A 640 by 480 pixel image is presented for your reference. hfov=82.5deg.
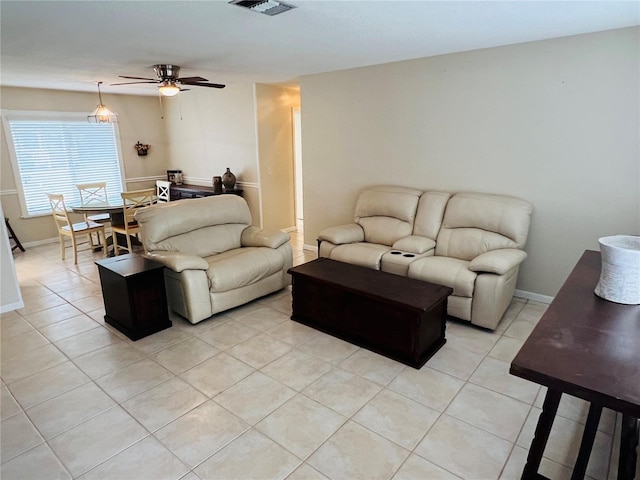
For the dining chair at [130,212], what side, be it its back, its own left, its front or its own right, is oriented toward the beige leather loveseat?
back

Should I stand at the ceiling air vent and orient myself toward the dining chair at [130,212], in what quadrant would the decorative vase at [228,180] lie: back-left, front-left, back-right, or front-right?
front-right

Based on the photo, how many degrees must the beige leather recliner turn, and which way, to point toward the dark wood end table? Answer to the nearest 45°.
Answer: approximately 90° to its right

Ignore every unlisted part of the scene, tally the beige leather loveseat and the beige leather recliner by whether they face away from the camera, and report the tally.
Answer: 0

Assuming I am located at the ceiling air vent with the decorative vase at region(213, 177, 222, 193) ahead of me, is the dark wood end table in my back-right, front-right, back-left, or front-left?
front-left

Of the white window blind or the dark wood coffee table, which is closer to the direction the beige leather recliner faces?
the dark wood coffee table

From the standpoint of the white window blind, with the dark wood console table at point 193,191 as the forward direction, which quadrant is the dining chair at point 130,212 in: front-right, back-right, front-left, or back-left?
front-right

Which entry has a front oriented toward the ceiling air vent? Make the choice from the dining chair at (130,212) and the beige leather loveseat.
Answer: the beige leather loveseat

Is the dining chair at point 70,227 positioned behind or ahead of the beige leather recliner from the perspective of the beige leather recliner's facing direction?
behind

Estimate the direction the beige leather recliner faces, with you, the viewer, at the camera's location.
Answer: facing the viewer and to the right of the viewer

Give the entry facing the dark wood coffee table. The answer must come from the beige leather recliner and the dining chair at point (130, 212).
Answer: the beige leather recliner

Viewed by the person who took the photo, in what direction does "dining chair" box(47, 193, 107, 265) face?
facing away from the viewer and to the right of the viewer

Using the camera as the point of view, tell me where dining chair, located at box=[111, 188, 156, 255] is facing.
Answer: facing away from the viewer and to the left of the viewer

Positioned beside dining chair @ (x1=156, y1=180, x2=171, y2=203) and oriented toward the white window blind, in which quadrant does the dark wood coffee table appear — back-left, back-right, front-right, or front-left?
back-left

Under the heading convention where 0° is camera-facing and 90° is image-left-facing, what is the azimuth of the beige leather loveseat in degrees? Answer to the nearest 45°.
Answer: approximately 45°

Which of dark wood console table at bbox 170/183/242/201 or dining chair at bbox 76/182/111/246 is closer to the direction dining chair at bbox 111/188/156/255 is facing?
the dining chair

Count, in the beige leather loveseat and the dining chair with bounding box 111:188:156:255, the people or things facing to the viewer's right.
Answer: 0

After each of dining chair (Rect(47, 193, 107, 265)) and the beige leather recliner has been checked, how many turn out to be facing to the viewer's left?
0
